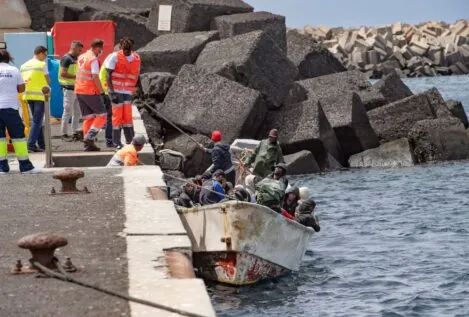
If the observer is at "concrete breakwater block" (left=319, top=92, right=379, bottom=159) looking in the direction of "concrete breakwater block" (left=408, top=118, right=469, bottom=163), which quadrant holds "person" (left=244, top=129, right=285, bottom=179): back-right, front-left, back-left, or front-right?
back-right

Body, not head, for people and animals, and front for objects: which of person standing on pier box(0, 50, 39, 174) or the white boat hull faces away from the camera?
the person standing on pier

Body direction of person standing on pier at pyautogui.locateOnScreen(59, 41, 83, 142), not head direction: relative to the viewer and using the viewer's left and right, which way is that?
facing the viewer and to the right of the viewer

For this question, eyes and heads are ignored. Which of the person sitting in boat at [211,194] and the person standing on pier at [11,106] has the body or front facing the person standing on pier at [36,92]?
the person standing on pier at [11,106]

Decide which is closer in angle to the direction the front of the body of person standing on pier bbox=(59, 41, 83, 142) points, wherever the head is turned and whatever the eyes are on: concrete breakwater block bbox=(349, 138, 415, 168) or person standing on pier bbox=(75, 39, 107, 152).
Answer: the person standing on pier

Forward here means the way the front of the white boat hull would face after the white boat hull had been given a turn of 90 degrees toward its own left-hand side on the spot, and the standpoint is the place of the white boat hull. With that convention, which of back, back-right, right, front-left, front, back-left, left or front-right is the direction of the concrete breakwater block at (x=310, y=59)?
left

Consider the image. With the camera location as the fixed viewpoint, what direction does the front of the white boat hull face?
facing the viewer
